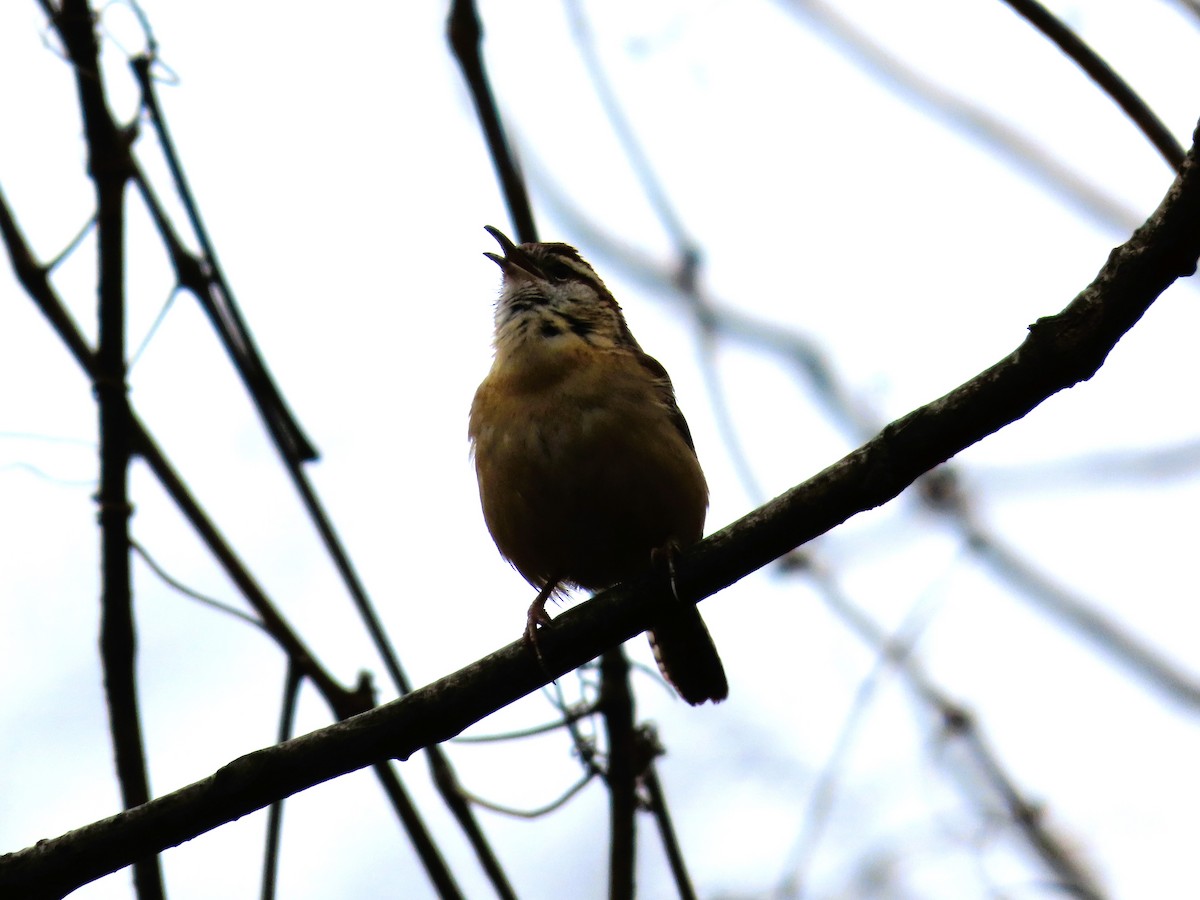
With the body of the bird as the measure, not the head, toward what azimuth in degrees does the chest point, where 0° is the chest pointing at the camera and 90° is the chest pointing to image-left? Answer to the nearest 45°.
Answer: approximately 45°

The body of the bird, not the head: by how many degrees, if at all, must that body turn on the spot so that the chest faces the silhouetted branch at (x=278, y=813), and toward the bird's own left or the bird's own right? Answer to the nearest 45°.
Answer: approximately 45° to the bird's own right
